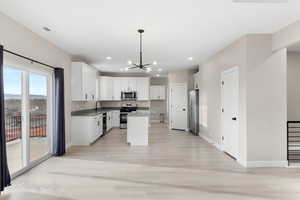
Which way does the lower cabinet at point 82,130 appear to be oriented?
to the viewer's right

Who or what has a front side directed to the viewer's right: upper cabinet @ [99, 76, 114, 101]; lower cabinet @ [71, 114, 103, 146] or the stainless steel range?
the lower cabinet

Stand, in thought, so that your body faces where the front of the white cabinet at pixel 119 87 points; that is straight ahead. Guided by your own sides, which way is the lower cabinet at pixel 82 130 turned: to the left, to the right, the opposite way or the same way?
to the left

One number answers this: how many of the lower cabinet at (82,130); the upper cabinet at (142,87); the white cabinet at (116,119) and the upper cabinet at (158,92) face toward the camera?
3
